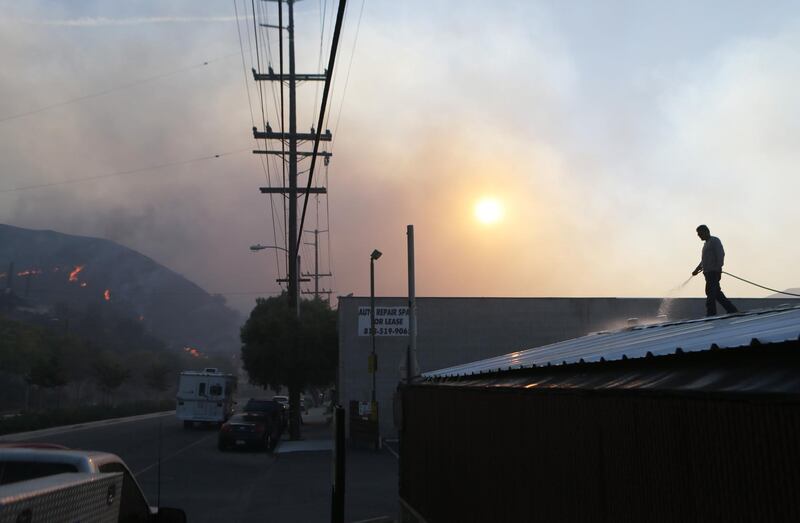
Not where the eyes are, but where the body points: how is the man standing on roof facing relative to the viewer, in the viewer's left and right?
facing to the left of the viewer

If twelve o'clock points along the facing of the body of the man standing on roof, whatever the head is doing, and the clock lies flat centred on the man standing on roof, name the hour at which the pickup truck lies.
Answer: The pickup truck is roughly at 10 o'clock from the man standing on roof.

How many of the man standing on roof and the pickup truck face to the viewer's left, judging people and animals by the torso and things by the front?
1
